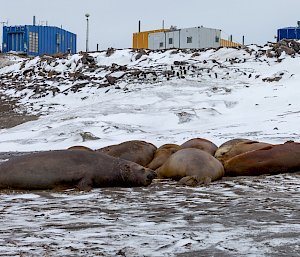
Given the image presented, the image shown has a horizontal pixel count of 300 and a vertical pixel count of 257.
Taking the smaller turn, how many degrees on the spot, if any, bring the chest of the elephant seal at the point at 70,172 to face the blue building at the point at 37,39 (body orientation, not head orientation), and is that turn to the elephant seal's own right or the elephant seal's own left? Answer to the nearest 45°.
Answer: approximately 90° to the elephant seal's own left

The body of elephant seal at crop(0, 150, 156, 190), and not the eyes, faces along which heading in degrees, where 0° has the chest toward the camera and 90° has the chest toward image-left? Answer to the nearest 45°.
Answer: approximately 270°

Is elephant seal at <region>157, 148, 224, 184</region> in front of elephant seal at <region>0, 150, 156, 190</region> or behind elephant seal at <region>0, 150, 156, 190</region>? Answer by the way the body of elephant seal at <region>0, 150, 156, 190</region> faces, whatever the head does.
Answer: in front

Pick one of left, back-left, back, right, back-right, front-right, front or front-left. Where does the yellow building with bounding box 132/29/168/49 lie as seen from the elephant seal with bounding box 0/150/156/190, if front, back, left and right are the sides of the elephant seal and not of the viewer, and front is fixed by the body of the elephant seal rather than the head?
left

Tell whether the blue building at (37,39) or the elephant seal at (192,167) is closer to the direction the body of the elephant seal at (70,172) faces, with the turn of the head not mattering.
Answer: the elephant seal

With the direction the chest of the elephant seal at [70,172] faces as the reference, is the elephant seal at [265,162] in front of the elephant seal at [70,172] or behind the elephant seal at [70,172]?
in front
